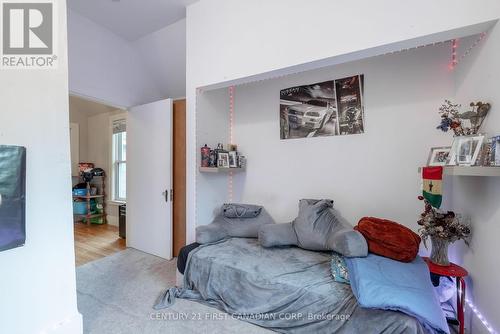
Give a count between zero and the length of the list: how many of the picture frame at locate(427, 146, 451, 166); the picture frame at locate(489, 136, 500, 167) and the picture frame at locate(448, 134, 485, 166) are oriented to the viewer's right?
0

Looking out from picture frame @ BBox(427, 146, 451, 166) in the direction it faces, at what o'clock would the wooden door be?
The wooden door is roughly at 1 o'clock from the picture frame.

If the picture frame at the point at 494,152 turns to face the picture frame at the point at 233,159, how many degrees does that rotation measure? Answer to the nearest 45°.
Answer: approximately 45° to its right

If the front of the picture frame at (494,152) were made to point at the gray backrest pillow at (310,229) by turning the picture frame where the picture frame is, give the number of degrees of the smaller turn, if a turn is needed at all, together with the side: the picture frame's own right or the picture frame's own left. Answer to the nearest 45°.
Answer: approximately 45° to the picture frame's own right

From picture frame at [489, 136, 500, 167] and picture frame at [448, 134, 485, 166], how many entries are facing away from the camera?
0

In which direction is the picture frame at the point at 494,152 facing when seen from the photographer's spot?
facing the viewer and to the left of the viewer

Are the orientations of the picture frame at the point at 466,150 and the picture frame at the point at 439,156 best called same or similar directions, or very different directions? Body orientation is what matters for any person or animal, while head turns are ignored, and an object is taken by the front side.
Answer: same or similar directions

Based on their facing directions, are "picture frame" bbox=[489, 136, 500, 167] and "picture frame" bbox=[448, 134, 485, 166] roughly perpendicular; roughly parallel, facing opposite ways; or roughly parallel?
roughly parallel

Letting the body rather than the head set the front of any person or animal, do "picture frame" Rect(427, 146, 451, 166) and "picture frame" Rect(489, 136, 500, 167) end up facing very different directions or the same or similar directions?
same or similar directions
